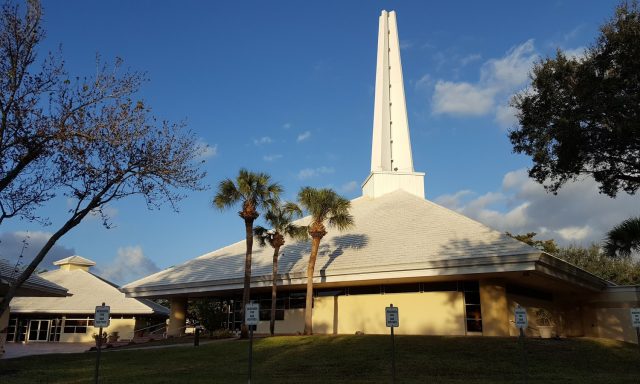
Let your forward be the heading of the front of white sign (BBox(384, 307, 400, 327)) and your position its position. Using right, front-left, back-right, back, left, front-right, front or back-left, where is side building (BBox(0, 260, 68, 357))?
back-right

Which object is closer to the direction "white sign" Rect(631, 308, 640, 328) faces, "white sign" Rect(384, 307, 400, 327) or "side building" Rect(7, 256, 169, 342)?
the white sign

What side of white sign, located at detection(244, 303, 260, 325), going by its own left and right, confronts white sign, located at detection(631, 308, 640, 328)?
left

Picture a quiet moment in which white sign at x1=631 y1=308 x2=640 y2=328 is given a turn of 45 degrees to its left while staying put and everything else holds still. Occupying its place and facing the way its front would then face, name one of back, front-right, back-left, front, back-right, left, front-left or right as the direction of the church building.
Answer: back

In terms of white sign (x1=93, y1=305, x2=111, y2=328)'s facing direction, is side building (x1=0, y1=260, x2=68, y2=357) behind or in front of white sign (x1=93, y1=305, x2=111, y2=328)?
behind

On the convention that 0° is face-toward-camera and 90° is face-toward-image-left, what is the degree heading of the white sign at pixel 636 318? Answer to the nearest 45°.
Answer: approximately 0°
